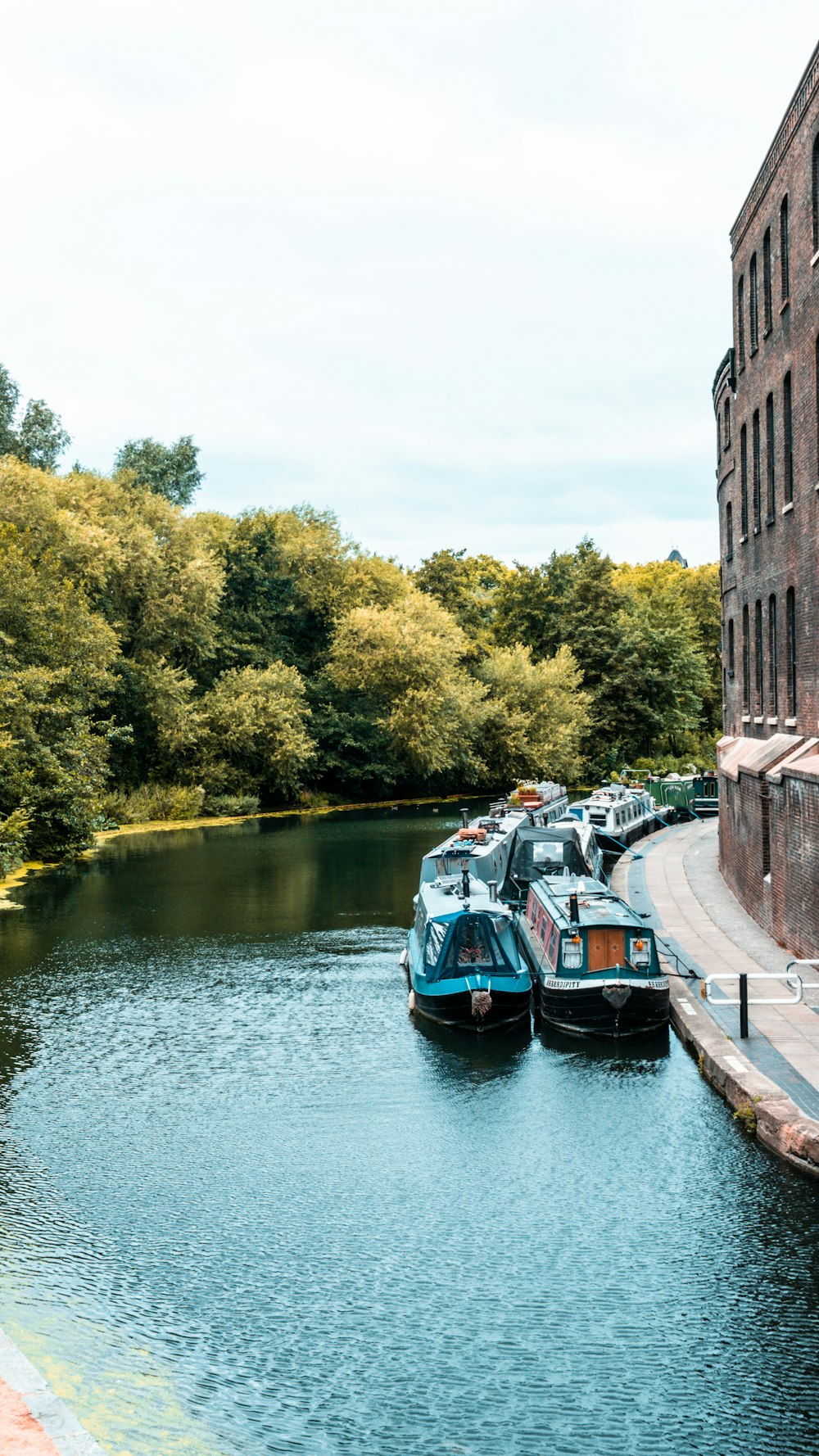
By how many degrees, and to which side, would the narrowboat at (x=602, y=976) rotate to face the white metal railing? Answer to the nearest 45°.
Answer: approximately 45° to its left

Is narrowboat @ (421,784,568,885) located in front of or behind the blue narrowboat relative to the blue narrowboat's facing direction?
behind

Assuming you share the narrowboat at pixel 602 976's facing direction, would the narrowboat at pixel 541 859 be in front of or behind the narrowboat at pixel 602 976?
behind

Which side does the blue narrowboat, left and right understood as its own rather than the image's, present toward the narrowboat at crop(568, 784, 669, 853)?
back
